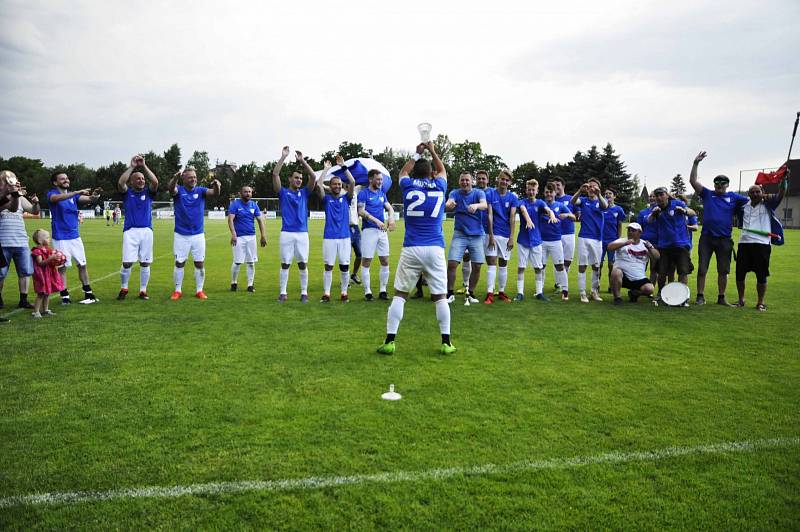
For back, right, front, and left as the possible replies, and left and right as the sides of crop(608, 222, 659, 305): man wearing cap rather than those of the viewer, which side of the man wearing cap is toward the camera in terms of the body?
front

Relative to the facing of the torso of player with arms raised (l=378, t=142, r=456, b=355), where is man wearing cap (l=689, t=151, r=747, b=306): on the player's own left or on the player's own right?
on the player's own right

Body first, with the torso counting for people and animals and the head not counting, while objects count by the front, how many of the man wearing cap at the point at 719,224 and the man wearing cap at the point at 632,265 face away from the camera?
0

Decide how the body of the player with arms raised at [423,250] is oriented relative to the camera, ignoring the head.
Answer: away from the camera

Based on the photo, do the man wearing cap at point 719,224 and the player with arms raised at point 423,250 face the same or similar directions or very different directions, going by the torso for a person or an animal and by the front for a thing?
very different directions

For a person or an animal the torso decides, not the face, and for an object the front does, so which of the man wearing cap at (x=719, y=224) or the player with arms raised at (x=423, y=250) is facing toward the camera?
the man wearing cap

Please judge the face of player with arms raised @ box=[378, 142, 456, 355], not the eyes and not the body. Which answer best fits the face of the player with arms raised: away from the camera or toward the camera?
away from the camera

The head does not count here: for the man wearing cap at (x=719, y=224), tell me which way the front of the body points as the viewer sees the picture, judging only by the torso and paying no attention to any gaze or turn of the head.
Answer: toward the camera

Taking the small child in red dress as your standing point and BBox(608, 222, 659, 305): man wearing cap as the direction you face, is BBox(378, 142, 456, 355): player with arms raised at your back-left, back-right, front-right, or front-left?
front-right

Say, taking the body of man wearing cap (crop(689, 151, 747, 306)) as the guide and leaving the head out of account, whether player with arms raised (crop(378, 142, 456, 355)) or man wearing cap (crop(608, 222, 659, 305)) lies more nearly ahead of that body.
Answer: the player with arms raised

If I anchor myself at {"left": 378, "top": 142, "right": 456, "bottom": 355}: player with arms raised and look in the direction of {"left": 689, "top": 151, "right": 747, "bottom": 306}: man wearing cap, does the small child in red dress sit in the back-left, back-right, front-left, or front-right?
back-left

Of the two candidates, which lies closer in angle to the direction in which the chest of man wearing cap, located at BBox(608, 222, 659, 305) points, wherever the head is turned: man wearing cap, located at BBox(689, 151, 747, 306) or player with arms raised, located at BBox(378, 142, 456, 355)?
the player with arms raised

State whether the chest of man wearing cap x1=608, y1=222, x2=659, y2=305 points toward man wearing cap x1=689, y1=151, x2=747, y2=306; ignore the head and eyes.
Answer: no

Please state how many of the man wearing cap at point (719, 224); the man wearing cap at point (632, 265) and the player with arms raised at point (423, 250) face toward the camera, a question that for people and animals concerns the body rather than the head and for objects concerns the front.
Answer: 2

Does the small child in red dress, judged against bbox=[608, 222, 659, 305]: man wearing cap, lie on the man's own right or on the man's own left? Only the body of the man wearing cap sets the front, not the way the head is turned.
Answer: on the man's own right

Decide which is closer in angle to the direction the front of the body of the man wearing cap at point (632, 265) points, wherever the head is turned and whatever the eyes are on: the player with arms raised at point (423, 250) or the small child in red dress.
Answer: the player with arms raised

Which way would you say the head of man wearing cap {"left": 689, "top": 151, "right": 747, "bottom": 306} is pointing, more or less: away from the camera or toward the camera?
toward the camera

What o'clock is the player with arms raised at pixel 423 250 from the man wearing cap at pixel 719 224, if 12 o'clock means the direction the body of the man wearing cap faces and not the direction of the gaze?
The player with arms raised is roughly at 1 o'clock from the man wearing cap.

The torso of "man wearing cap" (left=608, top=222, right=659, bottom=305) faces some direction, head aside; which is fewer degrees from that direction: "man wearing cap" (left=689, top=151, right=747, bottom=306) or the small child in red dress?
the small child in red dress

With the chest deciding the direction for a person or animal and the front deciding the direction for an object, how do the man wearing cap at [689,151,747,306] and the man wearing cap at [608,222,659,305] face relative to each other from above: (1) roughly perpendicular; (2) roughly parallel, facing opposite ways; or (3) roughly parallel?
roughly parallel
